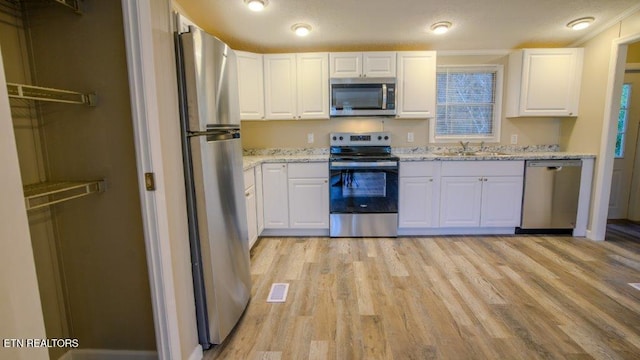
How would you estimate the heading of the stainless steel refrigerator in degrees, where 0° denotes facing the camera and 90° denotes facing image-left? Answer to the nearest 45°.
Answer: approximately 315°

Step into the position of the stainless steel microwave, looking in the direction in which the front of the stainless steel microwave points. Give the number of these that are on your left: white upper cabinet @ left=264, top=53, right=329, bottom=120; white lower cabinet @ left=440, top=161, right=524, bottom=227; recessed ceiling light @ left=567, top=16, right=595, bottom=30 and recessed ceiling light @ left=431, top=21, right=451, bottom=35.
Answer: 3

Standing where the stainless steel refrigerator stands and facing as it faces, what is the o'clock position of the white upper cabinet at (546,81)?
The white upper cabinet is roughly at 10 o'clock from the stainless steel refrigerator.

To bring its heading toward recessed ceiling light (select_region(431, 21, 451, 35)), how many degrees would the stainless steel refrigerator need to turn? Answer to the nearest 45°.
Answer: approximately 45° to its left

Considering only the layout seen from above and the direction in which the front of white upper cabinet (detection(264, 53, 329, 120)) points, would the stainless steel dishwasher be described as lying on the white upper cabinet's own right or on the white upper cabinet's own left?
on the white upper cabinet's own left

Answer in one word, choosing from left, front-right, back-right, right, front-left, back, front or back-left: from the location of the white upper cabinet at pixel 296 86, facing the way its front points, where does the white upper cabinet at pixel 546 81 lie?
left

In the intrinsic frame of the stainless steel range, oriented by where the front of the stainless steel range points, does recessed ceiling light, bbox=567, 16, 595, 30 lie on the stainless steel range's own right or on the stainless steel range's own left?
on the stainless steel range's own left

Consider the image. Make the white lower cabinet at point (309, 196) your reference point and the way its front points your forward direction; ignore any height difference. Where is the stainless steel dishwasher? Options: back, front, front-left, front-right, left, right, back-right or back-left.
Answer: left

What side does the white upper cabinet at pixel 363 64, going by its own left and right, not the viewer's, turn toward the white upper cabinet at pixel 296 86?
right

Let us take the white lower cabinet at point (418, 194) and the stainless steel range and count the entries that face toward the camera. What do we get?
2
